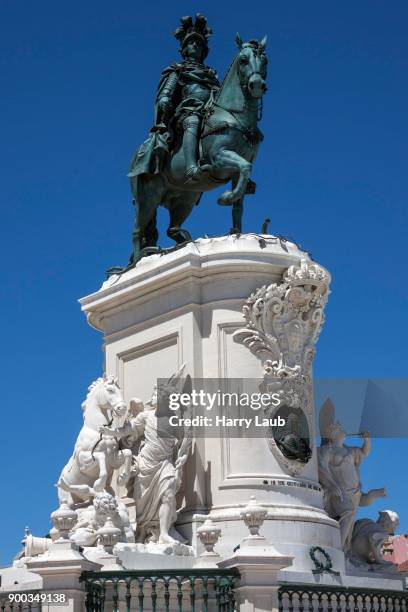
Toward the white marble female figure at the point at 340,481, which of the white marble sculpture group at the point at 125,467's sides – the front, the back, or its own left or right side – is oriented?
left

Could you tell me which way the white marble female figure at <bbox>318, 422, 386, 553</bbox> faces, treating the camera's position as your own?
facing the viewer and to the right of the viewer

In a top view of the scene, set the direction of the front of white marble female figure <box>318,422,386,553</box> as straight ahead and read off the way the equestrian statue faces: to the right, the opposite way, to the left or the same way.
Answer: the same way

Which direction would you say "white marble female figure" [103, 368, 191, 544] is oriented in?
toward the camera

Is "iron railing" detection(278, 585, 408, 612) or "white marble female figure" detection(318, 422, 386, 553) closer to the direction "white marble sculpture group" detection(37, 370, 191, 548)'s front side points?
the iron railing

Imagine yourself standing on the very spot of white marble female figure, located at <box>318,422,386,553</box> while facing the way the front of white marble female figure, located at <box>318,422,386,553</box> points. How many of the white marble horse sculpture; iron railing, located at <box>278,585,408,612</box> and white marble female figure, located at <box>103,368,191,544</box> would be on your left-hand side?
0

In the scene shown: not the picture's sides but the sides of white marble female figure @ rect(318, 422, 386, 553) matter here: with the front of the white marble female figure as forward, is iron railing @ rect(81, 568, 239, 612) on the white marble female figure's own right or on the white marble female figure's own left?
on the white marble female figure's own right

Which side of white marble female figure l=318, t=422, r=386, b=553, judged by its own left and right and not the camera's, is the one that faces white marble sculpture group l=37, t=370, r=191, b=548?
right

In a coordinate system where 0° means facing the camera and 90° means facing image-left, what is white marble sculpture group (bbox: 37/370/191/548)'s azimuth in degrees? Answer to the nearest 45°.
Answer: approximately 0°

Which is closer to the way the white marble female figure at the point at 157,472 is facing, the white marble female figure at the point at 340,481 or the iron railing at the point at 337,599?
the iron railing

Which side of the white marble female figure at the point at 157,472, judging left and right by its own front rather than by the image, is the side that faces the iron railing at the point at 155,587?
front

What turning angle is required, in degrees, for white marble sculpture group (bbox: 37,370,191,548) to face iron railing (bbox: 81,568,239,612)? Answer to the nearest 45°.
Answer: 0° — it already faces it

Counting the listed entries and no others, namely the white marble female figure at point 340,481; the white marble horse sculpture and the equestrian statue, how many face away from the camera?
0
